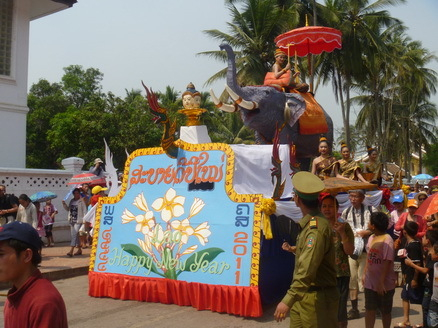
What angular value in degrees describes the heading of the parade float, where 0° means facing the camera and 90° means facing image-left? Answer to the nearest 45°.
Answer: approximately 45°

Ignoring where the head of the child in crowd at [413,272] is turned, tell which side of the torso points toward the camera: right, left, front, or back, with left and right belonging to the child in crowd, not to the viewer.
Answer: left

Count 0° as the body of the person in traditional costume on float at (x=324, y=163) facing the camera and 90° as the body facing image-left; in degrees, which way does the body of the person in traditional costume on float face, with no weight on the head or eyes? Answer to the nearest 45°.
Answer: approximately 0°

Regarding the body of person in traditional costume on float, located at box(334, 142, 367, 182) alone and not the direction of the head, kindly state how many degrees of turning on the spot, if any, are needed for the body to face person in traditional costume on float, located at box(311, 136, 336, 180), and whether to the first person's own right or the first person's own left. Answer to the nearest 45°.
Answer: approximately 45° to the first person's own right

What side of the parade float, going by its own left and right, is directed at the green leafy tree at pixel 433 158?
back

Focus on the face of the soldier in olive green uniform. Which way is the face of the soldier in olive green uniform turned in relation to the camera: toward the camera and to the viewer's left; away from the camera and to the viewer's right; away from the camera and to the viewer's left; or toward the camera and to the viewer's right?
away from the camera and to the viewer's left
